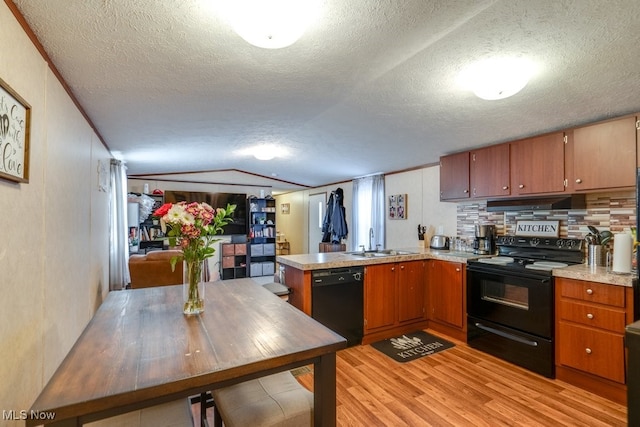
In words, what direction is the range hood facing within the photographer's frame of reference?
facing the viewer and to the left of the viewer

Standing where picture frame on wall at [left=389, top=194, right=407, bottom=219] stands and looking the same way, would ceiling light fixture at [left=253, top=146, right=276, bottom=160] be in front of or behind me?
in front

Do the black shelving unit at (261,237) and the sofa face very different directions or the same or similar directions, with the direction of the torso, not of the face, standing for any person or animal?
very different directions

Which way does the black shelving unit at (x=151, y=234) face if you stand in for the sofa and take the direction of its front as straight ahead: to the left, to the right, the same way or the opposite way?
the opposite way

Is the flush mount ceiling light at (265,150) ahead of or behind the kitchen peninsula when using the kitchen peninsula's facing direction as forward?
behind

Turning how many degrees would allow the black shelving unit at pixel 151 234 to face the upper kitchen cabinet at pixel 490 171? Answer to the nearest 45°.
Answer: approximately 45° to its left

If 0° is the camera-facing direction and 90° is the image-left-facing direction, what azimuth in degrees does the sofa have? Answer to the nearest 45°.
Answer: approximately 180°

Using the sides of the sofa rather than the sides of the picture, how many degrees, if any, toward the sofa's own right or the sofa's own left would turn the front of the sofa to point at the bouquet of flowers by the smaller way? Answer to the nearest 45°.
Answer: approximately 180°

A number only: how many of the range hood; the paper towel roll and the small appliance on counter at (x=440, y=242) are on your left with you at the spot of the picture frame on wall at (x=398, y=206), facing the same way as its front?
3

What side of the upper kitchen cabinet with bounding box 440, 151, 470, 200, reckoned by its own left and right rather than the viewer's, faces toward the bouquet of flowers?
front

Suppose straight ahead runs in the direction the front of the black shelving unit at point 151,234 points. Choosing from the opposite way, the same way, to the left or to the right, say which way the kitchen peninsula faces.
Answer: the same way

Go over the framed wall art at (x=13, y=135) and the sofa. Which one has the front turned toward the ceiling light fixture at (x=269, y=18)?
the framed wall art

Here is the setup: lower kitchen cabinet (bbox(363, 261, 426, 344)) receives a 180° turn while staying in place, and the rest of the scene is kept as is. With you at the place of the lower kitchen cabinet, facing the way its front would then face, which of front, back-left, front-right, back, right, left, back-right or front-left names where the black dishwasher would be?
left

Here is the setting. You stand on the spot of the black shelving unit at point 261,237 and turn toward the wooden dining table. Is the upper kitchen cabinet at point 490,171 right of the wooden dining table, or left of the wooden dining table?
left

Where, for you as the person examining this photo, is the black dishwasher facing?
facing the viewer and to the right of the viewer

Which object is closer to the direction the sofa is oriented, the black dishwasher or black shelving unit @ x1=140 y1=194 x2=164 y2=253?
the black shelving unit

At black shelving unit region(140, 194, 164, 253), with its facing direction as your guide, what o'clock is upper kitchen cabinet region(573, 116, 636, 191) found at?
The upper kitchen cabinet is roughly at 11 o'clock from the black shelving unit.

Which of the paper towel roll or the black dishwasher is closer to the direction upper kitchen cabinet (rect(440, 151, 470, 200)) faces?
the black dishwasher

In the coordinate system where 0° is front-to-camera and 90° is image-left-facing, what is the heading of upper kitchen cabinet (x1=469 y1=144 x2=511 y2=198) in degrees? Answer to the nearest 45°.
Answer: approximately 45°
